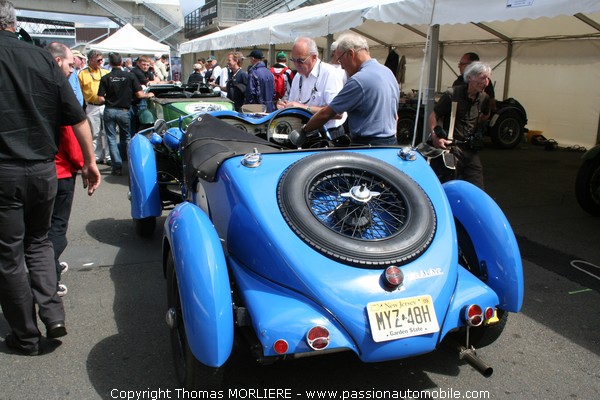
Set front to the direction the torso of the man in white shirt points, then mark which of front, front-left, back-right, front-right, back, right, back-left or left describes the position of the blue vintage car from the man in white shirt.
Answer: front-left

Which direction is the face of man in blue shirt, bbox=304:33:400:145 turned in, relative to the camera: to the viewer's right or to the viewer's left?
to the viewer's left

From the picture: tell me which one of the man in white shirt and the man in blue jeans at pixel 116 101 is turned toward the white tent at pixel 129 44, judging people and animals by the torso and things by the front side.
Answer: the man in blue jeans

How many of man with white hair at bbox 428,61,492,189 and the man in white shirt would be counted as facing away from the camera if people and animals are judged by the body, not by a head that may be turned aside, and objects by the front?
0

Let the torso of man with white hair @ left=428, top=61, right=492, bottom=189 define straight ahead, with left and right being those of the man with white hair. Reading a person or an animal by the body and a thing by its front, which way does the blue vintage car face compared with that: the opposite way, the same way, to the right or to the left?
the opposite way

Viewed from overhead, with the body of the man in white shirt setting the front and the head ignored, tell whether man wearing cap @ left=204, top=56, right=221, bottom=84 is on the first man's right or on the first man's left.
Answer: on the first man's right

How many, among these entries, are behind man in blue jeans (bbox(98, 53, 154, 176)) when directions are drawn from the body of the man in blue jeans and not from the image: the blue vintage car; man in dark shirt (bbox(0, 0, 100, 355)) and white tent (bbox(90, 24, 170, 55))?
2

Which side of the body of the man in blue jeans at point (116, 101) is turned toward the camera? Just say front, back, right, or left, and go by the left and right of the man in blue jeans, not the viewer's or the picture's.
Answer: back

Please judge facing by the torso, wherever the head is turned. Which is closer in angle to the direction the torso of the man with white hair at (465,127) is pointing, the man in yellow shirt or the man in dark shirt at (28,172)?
the man in dark shirt

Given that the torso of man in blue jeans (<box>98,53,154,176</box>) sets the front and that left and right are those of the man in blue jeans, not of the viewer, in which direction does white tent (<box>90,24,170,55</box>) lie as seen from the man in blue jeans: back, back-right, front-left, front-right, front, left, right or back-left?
front

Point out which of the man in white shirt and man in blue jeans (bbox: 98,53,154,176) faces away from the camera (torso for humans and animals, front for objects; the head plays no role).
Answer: the man in blue jeans

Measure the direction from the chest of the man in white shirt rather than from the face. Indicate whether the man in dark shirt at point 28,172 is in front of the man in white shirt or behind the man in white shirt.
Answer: in front

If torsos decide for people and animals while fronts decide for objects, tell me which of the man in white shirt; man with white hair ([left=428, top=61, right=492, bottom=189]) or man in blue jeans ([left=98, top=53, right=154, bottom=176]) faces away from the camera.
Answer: the man in blue jeans

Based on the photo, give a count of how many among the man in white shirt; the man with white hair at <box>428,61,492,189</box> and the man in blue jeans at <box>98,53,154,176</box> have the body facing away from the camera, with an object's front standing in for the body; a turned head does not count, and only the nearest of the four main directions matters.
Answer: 1
